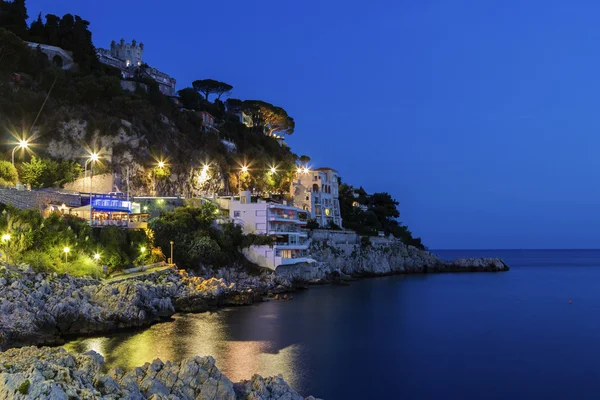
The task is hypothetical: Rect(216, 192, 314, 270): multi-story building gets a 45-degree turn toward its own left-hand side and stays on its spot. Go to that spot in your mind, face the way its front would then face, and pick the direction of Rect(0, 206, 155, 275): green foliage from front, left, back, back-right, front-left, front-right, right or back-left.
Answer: back-right

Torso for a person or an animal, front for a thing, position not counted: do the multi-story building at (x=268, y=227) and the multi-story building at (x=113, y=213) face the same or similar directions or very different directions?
same or similar directions

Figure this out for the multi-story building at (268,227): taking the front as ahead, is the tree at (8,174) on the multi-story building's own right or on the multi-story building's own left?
on the multi-story building's own right

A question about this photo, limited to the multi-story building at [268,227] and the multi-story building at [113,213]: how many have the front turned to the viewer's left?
0

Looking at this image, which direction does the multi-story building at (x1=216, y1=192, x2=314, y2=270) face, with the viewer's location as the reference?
facing the viewer and to the right of the viewer

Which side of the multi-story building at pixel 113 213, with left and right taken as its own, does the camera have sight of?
front

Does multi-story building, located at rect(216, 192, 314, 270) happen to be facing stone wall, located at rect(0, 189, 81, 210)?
no

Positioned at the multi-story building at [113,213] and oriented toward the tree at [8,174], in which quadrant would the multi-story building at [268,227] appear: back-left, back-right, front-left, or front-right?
back-right

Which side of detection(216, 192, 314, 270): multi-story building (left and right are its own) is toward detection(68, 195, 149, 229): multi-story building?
right

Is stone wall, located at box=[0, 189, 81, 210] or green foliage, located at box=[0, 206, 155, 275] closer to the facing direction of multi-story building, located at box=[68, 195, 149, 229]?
the green foliage

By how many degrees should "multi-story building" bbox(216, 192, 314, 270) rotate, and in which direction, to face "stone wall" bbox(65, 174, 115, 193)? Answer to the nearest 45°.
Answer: approximately 135° to its right

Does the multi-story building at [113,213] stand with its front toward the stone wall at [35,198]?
no

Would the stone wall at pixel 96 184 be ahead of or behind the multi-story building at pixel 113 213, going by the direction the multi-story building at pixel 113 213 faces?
behind
